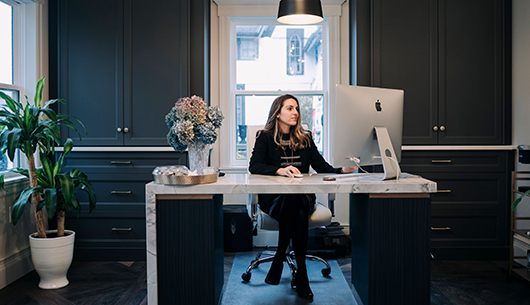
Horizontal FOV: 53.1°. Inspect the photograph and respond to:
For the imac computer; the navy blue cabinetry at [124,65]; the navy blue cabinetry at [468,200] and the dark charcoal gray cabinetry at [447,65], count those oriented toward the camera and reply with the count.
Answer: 3

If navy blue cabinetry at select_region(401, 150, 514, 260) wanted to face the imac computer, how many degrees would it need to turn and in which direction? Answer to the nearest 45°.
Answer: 0° — it already faces it

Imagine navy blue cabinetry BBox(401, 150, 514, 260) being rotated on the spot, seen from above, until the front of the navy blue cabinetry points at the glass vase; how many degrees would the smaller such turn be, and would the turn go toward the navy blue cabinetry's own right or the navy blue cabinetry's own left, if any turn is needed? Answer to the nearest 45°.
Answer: approximately 45° to the navy blue cabinetry's own right

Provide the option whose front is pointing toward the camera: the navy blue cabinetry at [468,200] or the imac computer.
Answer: the navy blue cabinetry

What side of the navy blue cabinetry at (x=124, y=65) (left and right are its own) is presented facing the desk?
front

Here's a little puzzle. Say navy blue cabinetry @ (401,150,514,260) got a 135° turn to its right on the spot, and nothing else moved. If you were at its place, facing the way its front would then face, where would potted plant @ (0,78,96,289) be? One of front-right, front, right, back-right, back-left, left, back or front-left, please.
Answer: left

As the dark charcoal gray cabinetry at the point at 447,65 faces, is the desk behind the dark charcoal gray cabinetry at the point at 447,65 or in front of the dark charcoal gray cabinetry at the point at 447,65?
in front

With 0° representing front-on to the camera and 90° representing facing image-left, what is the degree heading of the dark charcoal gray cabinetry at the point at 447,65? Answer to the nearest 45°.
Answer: approximately 0°

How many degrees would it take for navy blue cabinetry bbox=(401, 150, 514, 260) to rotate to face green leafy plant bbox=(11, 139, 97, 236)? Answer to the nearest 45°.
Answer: approximately 45° to its right

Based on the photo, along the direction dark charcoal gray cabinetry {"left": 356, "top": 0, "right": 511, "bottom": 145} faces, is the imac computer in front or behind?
in front

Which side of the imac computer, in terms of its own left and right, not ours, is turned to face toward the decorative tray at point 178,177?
left

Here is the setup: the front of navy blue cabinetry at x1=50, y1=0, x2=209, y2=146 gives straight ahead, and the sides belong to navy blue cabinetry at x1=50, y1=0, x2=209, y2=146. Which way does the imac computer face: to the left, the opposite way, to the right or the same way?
the opposite way

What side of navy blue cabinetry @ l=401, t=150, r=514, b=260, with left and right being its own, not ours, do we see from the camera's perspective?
front

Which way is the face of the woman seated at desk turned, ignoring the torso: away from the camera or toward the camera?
toward the camera

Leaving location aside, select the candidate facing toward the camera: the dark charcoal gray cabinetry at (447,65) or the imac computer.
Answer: the dark charcoal gray cabinetry

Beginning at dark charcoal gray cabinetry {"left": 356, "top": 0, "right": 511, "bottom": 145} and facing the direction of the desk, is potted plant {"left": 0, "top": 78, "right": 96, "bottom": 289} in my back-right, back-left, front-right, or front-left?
front-right

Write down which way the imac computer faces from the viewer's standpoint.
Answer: facing away from the viewer and to the left of the viewer

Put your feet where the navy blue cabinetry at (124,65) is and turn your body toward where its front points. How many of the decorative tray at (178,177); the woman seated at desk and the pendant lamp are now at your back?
0

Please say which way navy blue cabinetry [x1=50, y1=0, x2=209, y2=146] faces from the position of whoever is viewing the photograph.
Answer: facing the viewer
